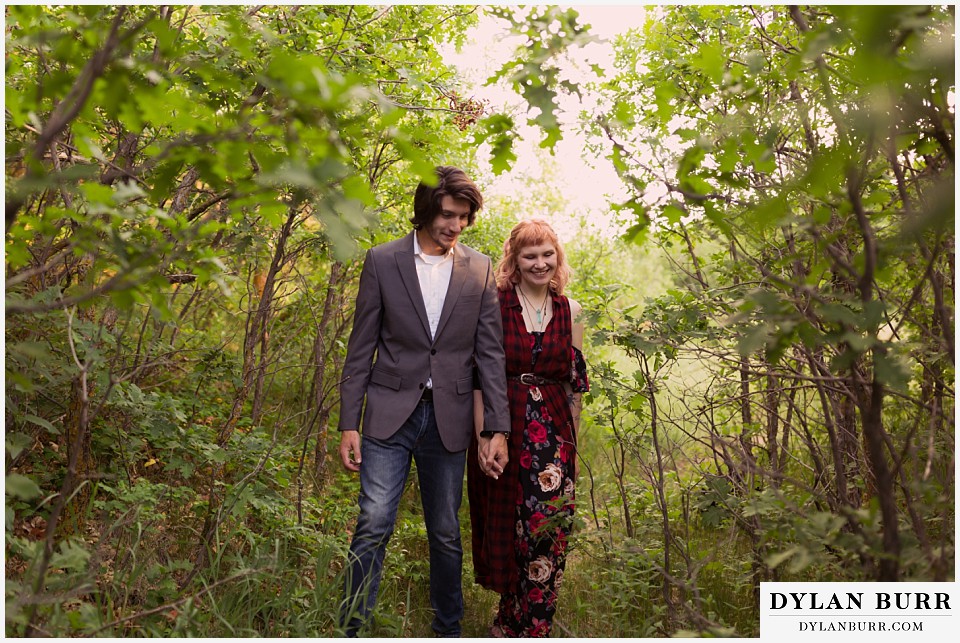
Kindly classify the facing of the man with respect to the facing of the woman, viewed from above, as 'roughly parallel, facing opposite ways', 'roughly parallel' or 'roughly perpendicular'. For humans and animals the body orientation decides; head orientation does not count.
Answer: roughly parallel

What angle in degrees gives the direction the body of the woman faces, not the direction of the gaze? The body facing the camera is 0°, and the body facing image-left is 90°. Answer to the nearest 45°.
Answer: approximately 0°

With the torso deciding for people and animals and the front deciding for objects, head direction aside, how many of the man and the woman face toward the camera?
2

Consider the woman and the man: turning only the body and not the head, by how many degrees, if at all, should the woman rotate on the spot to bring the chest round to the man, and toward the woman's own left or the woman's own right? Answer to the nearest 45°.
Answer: approximately 45° to the woman's own right

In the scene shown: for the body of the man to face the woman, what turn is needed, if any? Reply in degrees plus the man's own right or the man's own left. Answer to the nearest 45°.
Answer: approximately 135° to the man's own left

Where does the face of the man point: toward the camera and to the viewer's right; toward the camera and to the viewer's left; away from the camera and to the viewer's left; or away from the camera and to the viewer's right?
toward the camera and to the viewer's right

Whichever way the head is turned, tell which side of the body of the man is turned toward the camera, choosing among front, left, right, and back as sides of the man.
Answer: front
